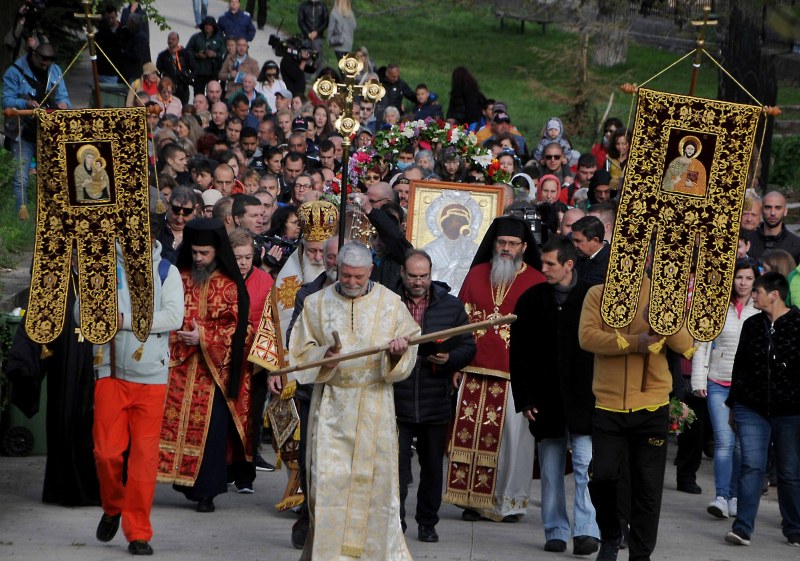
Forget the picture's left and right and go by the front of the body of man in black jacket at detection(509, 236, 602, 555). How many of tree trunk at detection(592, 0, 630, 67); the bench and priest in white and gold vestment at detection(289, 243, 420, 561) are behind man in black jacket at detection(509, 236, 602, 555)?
2

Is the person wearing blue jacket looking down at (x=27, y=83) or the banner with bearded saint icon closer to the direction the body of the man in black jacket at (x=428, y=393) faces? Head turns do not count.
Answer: the banner with bearded saint icon

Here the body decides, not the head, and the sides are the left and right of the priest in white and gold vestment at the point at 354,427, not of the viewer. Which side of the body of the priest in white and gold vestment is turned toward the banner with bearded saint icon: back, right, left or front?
left

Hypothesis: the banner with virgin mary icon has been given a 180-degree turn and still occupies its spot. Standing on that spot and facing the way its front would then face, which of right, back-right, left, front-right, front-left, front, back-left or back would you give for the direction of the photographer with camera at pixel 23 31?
front

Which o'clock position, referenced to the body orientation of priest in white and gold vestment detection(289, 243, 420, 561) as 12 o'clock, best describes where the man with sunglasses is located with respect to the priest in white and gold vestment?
The man with sunglasses is roughly at 5 o'clock from the priest in white and gold vestment.

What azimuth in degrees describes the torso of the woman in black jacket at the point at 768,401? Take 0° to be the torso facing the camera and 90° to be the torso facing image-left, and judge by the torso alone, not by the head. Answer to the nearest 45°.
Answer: approximately 45°
